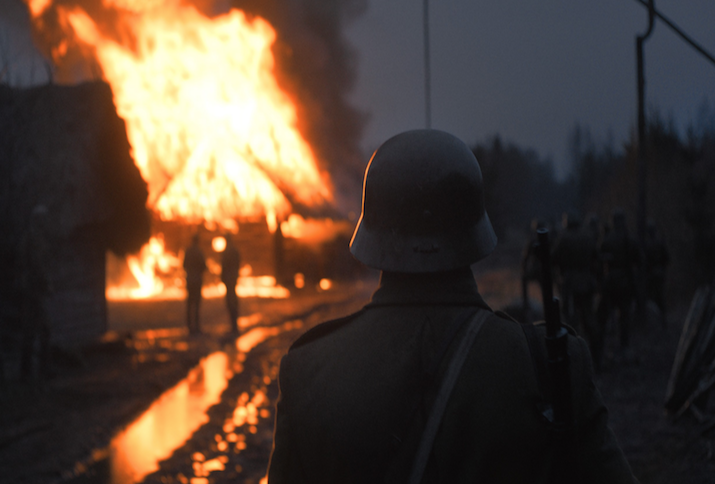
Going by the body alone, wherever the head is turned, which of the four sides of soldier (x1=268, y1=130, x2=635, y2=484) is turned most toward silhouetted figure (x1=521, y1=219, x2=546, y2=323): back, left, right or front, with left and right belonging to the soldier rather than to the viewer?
front

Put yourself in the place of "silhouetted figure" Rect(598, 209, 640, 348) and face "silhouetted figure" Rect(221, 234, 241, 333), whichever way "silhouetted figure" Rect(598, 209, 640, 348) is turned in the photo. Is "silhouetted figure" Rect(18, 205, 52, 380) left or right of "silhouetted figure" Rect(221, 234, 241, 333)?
left

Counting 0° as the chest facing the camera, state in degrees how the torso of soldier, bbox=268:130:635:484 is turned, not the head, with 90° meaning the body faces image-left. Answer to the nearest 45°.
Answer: approximately 180°

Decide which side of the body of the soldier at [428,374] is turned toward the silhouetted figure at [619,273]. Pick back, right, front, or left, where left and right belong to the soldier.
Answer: front

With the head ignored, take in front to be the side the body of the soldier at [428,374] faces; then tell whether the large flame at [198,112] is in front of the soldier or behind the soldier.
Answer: in front

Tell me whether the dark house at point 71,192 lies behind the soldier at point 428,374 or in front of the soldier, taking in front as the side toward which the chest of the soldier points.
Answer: in front
